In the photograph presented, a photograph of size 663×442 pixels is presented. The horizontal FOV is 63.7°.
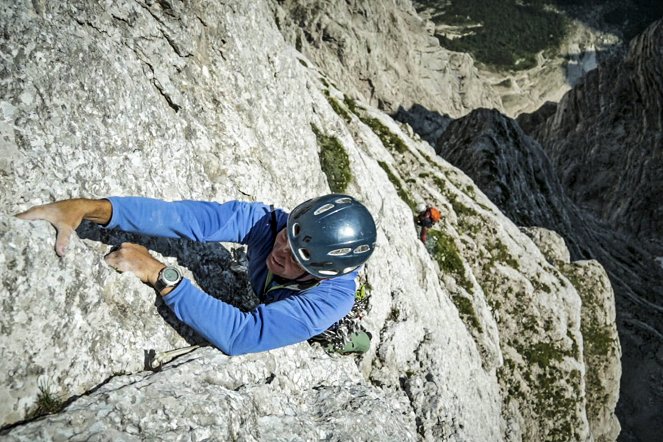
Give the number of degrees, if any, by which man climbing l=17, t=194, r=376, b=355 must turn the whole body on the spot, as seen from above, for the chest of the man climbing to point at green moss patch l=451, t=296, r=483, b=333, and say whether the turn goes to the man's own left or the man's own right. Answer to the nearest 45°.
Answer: approximately 135° to the man's own right

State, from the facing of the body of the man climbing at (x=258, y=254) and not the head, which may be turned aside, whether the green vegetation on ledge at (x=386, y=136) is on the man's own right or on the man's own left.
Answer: on the man's own right

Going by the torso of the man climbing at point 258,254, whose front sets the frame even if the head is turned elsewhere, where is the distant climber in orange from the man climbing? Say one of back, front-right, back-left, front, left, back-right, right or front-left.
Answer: back-right

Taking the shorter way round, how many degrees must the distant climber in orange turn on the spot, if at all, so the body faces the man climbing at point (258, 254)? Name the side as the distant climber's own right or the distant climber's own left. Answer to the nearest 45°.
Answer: approximately 90° to the distant climber's own left

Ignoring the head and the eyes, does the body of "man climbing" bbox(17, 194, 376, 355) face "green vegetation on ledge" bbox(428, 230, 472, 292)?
no

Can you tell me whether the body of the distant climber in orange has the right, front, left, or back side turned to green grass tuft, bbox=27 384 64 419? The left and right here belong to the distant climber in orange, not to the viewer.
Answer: left

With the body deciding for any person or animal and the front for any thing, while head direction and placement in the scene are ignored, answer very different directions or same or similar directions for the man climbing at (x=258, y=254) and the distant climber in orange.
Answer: same or similar directions

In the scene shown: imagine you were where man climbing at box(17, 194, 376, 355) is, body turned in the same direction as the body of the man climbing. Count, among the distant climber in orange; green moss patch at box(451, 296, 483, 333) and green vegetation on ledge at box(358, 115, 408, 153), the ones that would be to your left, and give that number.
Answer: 0
